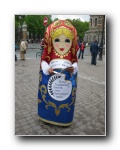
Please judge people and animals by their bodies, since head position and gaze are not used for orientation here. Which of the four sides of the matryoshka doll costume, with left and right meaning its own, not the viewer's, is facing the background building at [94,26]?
back

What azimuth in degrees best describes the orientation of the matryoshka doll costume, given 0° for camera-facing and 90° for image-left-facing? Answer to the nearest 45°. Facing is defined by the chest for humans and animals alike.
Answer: approximately 0°
